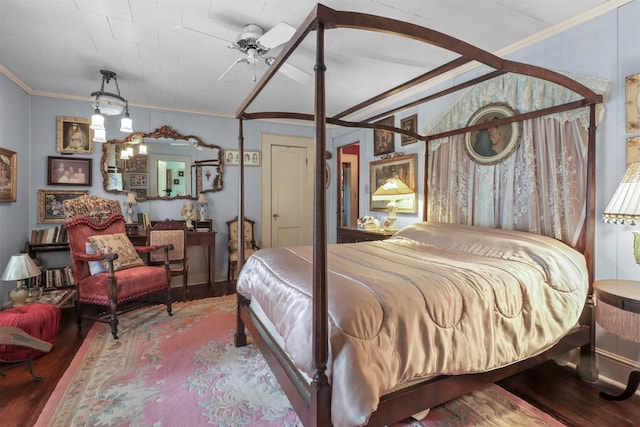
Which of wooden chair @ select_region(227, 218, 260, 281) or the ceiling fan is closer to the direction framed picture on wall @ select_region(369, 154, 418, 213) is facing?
the ceiling fan

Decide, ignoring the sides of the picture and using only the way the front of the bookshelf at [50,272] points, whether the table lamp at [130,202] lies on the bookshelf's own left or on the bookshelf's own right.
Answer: on the bookshelf's own left

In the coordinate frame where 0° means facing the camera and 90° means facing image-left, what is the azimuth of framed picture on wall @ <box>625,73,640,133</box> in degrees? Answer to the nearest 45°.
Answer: approximately 45°

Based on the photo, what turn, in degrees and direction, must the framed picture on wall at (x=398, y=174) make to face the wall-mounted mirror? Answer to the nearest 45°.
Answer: approximately 45° to its right

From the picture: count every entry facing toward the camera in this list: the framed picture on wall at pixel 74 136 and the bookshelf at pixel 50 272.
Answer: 2

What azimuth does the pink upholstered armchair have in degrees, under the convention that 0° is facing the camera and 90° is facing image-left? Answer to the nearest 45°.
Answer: approximately 315°

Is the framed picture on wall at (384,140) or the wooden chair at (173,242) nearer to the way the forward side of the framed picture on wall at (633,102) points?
the wooden chair
